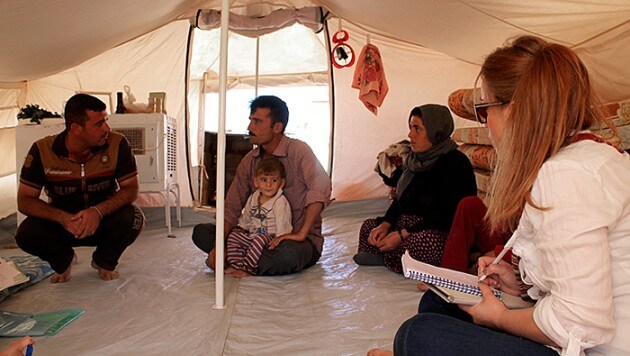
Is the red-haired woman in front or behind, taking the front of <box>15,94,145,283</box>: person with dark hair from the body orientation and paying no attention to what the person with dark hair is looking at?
in front

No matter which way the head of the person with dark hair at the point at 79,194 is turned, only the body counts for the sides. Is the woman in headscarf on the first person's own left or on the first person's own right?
on the first person's own left

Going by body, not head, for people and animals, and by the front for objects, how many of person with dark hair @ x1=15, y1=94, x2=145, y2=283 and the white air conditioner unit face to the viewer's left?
0

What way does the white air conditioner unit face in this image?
toward the camera

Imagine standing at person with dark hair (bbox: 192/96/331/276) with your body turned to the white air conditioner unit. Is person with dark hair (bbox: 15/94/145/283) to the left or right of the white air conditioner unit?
left

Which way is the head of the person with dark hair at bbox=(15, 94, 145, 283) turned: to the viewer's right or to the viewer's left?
to the viewer's right

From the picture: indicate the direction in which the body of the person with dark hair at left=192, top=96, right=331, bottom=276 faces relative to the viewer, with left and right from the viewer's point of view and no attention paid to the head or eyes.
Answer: facing the viewer and to the left of the viewer

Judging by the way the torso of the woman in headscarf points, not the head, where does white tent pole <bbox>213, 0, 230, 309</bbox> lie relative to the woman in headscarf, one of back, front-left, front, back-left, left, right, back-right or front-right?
front

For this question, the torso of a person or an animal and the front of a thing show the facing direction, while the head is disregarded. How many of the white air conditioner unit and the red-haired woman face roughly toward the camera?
1
